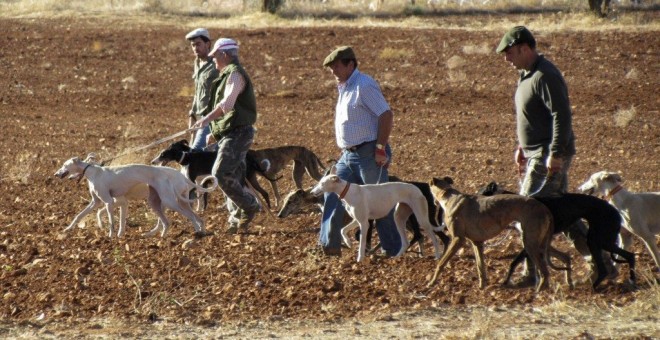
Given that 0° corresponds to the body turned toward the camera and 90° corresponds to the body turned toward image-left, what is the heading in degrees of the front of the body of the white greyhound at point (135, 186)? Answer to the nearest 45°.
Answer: approximately 90°

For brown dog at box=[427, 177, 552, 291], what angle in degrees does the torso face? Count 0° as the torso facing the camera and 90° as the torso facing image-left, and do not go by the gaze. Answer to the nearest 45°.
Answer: approximately 90°

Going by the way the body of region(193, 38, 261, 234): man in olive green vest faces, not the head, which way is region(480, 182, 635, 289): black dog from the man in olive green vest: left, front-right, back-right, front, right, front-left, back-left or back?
back-left

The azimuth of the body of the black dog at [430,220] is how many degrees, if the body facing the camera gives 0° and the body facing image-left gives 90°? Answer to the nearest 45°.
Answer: approximately 90°

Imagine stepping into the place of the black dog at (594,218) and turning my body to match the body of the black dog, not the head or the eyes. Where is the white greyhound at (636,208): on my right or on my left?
on my right

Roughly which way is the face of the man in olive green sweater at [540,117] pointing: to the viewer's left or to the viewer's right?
to the viewer's left

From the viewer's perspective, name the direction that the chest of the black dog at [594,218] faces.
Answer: to the viewer's left

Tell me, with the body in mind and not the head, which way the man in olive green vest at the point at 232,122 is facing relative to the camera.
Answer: to the viewer's left

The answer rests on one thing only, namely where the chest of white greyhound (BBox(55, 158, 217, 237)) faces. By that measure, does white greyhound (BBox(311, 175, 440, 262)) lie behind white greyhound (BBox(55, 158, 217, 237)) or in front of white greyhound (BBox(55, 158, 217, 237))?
behind

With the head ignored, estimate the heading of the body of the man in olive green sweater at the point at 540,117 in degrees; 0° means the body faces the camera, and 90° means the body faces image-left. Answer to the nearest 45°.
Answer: approximately 90°
